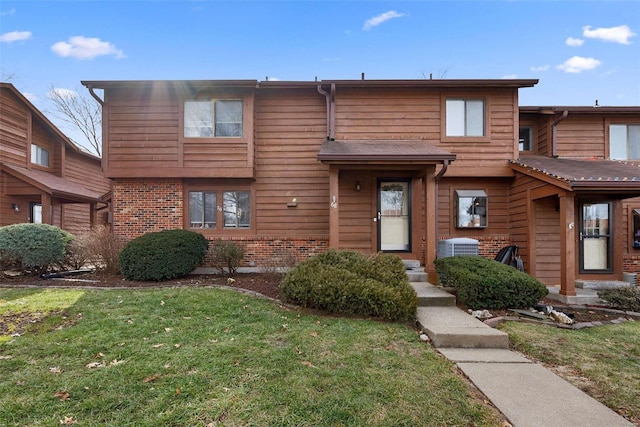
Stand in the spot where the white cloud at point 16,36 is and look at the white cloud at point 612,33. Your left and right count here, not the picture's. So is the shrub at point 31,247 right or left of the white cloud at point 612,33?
right

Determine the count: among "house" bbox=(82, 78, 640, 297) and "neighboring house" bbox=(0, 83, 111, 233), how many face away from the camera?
0

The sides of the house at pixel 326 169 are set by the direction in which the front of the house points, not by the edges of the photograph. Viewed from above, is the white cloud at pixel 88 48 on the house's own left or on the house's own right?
on the house's own right

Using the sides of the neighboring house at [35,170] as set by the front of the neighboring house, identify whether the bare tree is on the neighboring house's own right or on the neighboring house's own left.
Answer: on the neighboring house's own left

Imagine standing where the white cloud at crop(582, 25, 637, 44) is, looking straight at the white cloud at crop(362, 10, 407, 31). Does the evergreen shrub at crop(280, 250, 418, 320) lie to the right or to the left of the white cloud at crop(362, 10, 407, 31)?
left

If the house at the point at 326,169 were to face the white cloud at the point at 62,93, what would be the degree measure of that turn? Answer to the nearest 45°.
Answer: approximately 135° to its right

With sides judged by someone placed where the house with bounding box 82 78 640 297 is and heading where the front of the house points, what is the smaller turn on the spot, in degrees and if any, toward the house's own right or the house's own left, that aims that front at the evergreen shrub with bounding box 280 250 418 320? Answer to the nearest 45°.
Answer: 0° — it already faces it

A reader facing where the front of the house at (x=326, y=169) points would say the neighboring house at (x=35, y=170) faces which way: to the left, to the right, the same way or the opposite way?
to the left

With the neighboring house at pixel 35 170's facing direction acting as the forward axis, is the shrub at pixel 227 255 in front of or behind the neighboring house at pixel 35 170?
in front

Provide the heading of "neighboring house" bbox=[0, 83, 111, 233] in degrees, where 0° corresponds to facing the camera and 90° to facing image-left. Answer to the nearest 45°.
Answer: approximately 315°

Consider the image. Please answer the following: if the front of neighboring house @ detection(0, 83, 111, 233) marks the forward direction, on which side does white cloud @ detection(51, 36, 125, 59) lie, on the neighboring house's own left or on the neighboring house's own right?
on the neighboring house's own left
